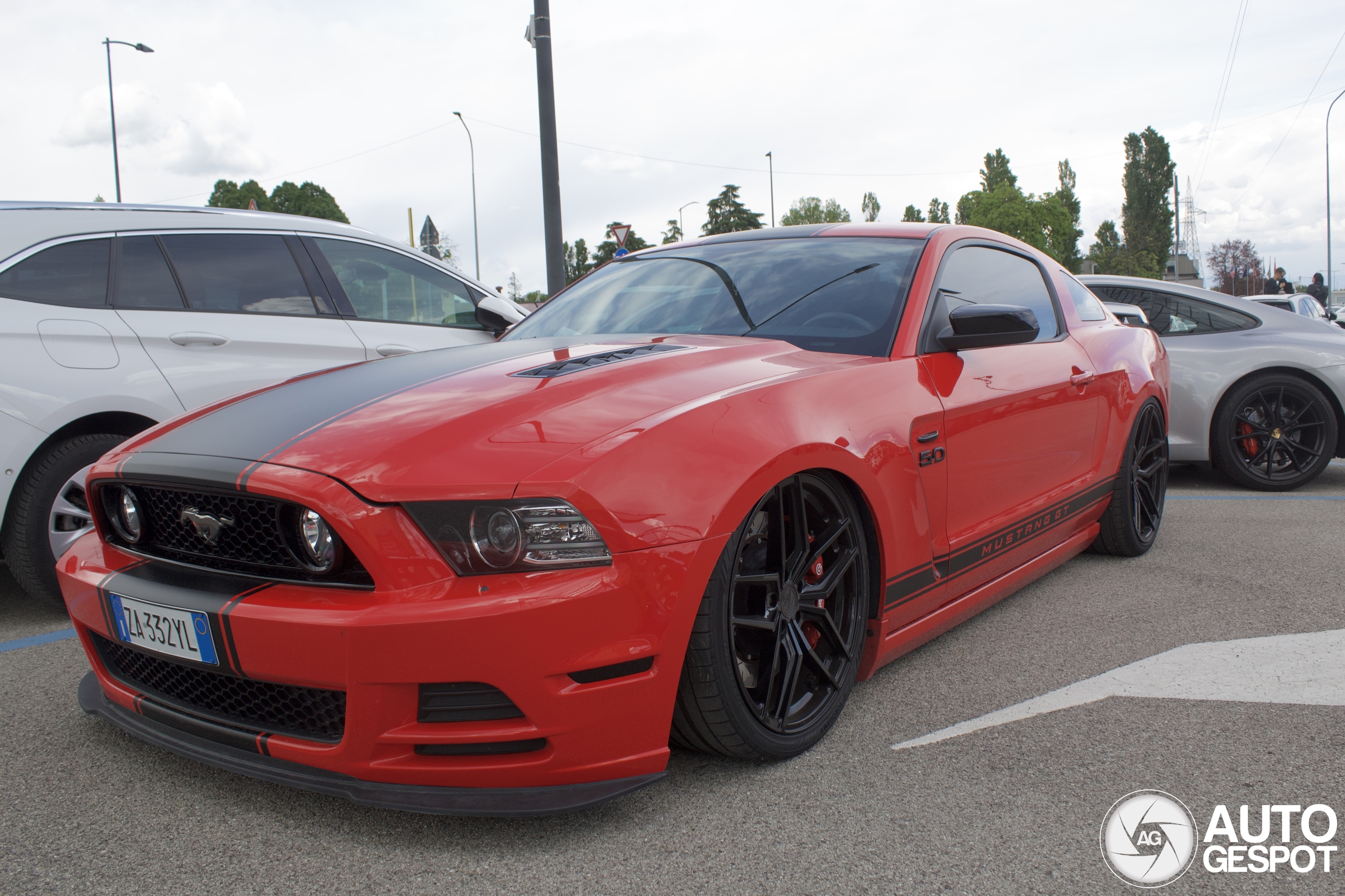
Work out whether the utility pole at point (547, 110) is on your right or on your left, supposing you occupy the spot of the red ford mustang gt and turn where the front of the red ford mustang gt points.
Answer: on your right

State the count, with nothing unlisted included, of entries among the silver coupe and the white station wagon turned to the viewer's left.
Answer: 1

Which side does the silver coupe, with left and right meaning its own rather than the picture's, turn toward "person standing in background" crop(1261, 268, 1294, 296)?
right

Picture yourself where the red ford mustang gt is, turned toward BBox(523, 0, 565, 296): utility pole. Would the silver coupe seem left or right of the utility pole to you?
right

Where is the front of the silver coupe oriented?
to the viewer's left

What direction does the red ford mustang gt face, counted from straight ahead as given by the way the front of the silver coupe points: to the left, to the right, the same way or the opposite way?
to the left

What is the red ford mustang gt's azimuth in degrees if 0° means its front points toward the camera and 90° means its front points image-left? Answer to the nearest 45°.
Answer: approximately 45°

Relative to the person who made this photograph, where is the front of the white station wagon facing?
facing away from the viewer and to the right of the viewer

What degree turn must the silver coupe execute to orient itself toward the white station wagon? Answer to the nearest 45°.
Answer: approximately 45° to its left

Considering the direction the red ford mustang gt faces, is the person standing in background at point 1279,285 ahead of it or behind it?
behind

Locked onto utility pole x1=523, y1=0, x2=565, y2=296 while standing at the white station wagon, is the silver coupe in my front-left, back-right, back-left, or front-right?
front-right

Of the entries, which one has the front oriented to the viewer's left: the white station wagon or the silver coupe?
the silver coupe

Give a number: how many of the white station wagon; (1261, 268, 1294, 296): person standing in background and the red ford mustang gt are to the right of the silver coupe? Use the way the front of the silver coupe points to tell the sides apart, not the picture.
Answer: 1

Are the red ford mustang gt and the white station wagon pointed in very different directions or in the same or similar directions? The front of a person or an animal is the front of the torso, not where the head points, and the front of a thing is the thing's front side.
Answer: very different directions

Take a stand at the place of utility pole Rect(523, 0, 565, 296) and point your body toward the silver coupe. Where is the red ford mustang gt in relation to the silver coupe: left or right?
right
